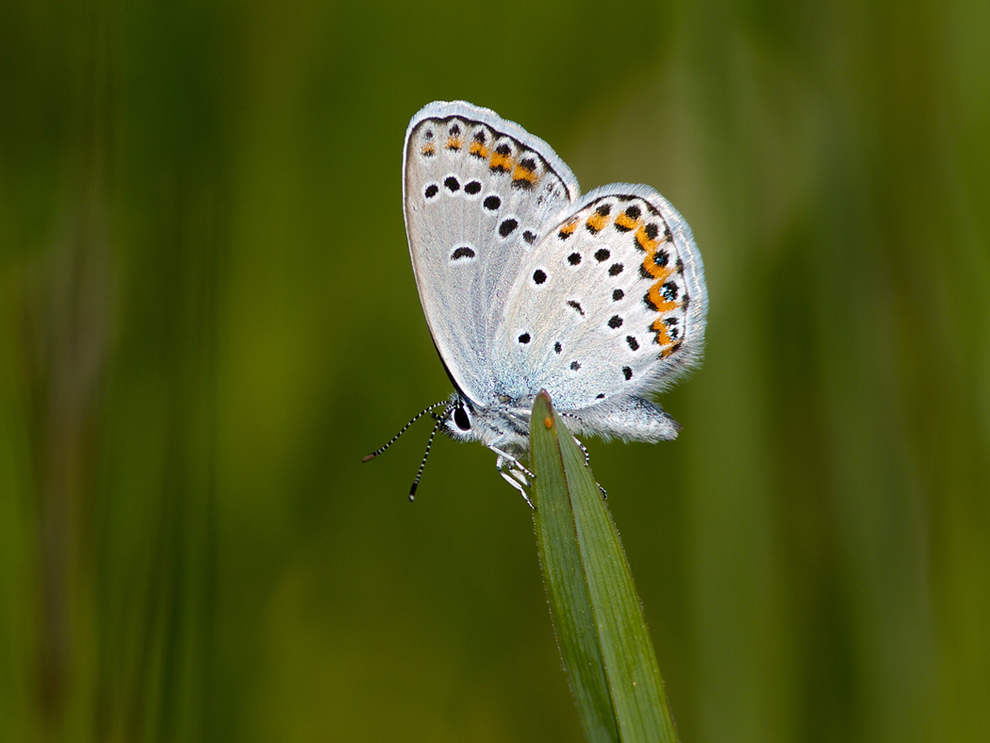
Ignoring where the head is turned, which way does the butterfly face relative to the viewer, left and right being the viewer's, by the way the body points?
facing to the left of the viewer
